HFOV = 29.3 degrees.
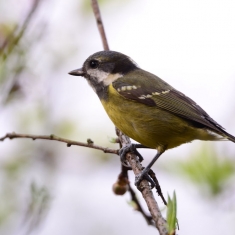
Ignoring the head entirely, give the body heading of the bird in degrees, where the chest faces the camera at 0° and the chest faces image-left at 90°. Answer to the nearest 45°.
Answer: approximately 90°
